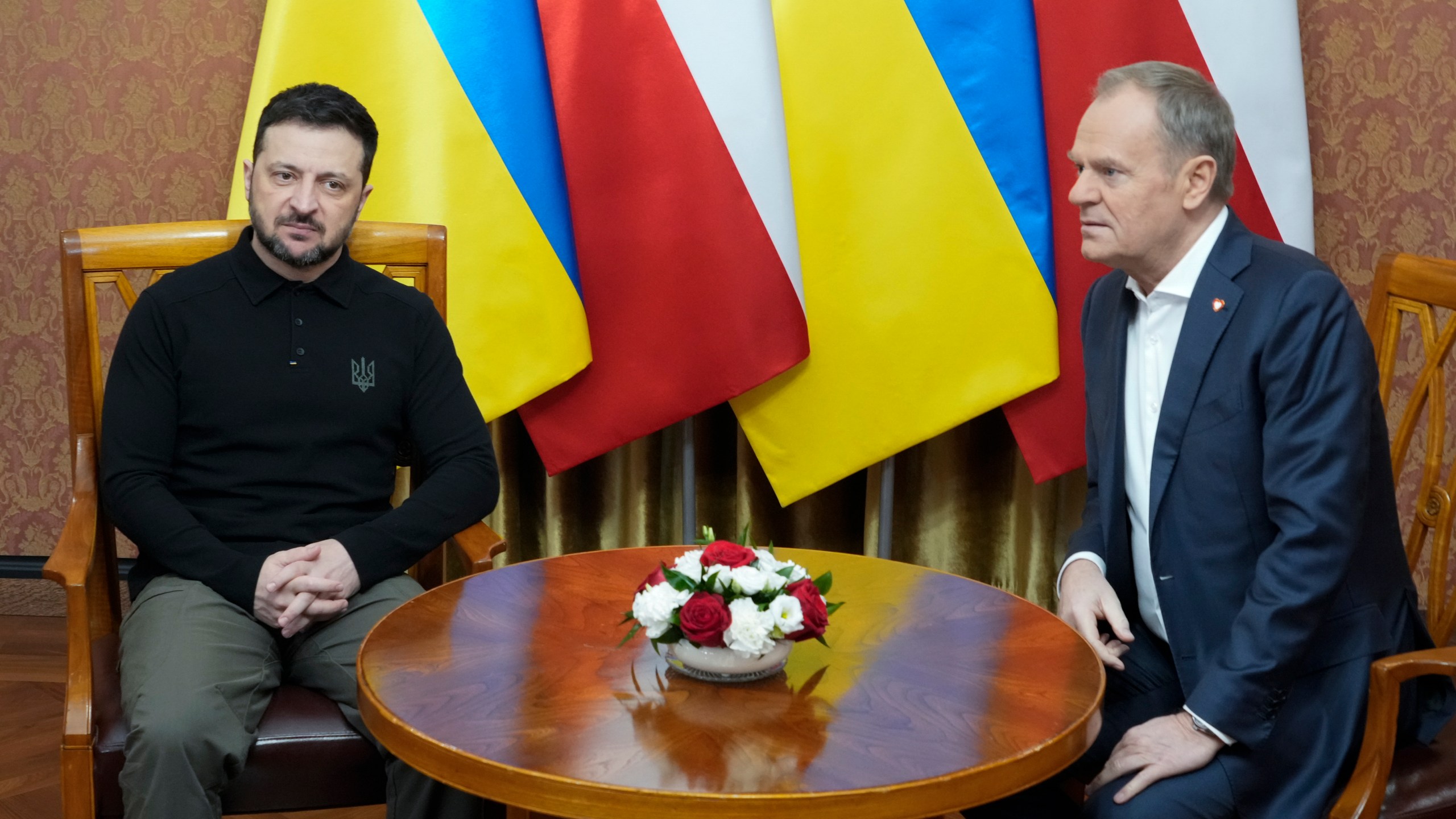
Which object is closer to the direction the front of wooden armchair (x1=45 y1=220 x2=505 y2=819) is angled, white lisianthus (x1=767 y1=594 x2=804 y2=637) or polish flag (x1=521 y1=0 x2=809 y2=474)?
the white lisianthus

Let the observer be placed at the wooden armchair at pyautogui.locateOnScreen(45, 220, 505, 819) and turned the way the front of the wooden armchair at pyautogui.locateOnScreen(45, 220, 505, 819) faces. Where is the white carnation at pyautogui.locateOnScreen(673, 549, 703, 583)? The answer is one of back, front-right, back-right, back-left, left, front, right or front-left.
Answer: front-left

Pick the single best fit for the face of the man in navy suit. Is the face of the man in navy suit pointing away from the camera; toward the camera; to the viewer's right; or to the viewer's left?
to the viewer's left

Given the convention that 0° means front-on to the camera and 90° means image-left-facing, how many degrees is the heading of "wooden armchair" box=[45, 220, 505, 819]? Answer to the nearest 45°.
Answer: approximately 0°

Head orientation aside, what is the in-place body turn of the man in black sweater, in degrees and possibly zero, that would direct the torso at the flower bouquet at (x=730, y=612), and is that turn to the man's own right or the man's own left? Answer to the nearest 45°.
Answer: approximately 45° to the man's own left

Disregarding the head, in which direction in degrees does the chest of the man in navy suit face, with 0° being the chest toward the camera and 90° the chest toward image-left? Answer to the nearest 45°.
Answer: approximately 45°

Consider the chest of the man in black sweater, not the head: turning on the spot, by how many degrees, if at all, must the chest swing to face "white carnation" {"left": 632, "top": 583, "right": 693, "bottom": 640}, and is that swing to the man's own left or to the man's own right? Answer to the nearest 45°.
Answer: approximately 45° to the man's own left

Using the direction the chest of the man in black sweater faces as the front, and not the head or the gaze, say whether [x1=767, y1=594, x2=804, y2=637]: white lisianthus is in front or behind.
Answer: in front

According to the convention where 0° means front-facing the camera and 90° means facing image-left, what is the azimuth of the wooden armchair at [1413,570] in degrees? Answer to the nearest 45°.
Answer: approximately 45°

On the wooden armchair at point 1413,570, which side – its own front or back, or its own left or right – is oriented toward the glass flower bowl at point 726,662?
front

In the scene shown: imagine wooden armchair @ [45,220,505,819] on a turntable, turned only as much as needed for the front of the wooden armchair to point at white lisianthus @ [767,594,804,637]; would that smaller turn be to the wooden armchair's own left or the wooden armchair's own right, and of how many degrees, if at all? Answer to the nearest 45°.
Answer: approximately 45° to the wooden armchair's own left
